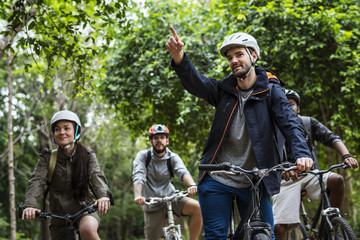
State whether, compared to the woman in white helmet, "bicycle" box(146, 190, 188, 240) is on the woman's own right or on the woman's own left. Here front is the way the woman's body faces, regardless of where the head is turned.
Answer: on the woman's own left

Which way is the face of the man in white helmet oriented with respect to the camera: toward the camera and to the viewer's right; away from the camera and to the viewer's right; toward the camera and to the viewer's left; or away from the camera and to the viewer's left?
toward the camera and to the viewer's left

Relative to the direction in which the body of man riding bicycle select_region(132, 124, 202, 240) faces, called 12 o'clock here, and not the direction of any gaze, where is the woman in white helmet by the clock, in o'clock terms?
The woman in white helmet is roughly at 1 o'clock from the man riding bicycle.

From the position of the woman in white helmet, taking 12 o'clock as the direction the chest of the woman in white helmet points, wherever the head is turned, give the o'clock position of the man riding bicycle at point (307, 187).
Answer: The man riding bicycle is roughly at 9 o'clock from the woman in white helmet.

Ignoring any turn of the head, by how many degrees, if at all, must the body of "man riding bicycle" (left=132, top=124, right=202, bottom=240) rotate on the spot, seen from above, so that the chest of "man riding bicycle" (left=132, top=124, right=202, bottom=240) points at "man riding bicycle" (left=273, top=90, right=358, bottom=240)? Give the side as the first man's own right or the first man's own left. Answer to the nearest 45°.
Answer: approximately 45° to the first man's own left

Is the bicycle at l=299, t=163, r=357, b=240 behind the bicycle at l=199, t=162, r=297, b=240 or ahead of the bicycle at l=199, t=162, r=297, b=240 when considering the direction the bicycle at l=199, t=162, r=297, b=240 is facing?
behind

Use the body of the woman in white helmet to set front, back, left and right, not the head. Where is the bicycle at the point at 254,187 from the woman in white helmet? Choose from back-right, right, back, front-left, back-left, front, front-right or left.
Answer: front-left
